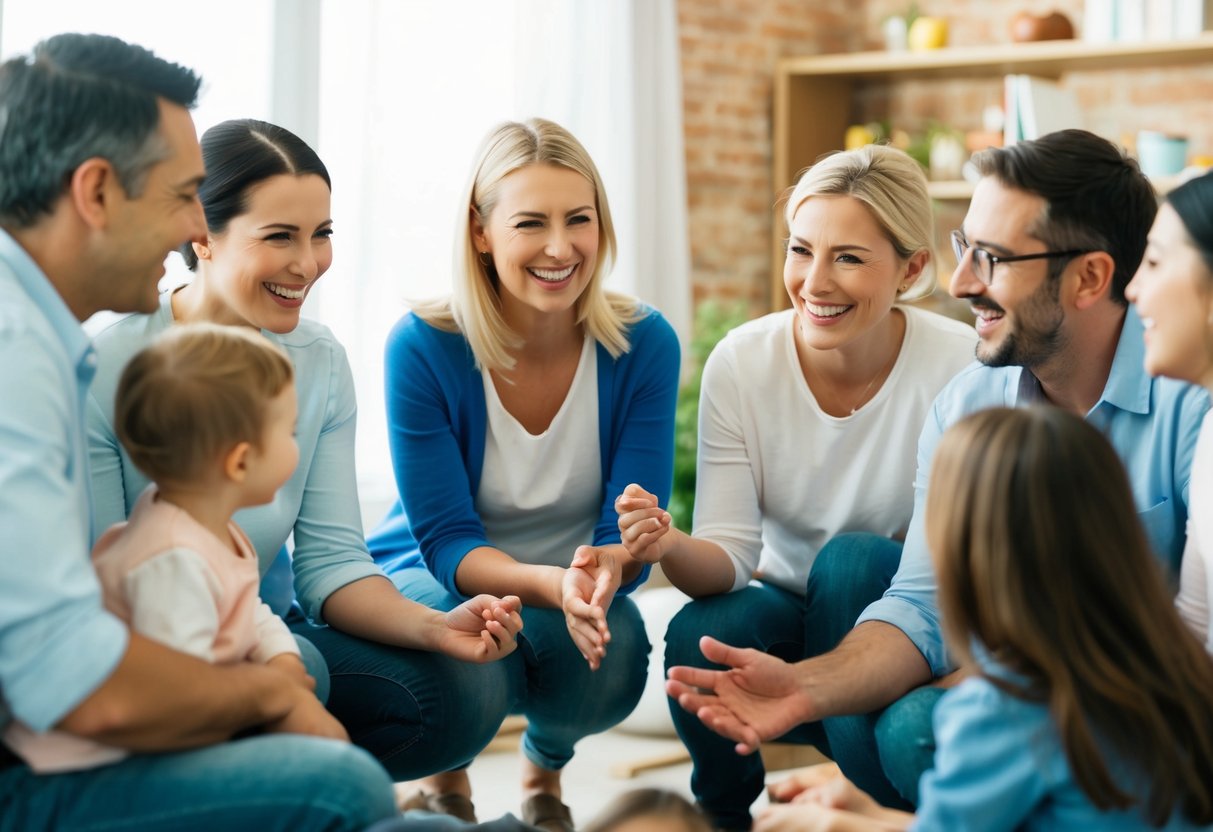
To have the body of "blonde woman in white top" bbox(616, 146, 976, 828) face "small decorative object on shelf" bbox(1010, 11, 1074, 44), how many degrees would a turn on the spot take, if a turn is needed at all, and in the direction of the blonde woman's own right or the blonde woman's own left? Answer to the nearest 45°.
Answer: approximately 135° to the blonde woman's own right

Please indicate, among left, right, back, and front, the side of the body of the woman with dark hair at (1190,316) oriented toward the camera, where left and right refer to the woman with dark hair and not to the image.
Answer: left

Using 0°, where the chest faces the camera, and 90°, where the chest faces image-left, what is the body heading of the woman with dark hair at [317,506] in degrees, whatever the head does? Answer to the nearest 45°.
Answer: approximately 315°

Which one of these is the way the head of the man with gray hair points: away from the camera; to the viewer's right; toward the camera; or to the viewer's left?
to the viewer's right

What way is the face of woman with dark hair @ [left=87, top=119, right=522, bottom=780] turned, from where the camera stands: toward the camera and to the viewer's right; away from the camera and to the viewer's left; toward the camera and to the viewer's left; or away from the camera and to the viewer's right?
toward the camera and to the viewer's right

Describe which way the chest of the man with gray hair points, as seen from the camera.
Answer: to the viewer's right

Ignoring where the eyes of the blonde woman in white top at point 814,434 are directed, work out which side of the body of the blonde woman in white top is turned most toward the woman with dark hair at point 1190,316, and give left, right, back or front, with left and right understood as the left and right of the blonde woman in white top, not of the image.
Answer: left
